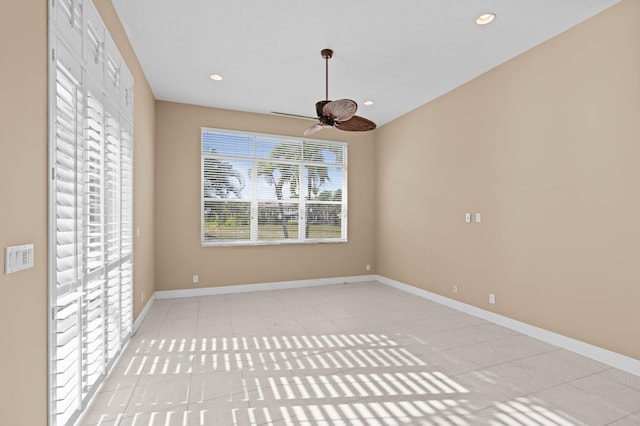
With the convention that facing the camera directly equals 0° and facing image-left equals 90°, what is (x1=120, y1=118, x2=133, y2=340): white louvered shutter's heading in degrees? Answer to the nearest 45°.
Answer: approximately 270°

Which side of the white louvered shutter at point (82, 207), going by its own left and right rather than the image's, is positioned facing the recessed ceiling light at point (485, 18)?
front

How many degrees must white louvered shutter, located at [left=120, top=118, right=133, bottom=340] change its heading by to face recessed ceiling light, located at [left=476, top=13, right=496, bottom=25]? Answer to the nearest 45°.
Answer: approximately 45° to its right

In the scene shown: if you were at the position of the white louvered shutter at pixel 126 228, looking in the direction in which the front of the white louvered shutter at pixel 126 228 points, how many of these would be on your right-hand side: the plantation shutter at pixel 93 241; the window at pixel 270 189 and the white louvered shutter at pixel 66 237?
2

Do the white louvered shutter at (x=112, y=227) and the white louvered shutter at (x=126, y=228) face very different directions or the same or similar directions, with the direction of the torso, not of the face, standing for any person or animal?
same or similar directions

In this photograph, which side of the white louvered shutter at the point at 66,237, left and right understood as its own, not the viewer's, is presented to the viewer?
right

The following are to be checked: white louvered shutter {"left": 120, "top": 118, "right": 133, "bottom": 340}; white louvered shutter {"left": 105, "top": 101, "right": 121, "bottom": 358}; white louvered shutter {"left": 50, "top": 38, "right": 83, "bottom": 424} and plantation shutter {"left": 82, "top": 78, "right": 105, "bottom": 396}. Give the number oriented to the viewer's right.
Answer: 4

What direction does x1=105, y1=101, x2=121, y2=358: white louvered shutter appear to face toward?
to the viewer's right

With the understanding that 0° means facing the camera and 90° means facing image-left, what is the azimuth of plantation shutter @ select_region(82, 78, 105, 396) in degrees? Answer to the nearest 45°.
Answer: approximately 270°

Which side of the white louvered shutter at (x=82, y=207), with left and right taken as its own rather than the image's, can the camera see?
right

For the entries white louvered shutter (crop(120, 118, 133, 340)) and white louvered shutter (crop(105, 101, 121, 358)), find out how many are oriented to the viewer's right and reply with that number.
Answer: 2
